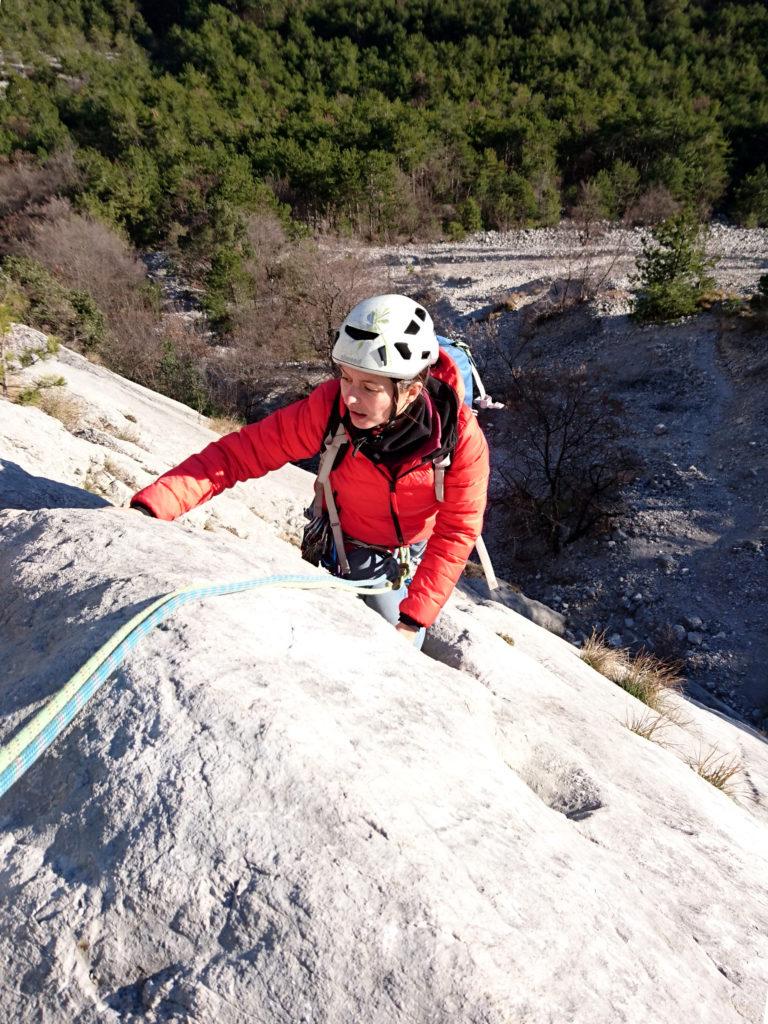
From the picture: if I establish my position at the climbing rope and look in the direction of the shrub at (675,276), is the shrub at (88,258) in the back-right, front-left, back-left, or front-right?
front-left

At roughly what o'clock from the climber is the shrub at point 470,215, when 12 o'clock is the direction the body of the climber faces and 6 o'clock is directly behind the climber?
The shrub is roughly at 5 o'clock from the climber.

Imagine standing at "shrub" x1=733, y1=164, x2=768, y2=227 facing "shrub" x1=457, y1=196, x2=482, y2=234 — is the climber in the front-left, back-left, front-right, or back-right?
front-left

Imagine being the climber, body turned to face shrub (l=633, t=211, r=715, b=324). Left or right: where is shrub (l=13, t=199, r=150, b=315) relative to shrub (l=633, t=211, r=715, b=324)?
left

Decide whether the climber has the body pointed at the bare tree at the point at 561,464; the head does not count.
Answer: no

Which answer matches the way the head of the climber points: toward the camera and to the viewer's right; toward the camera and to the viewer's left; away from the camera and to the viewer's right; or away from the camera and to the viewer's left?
toward the camera and to the viewer's left

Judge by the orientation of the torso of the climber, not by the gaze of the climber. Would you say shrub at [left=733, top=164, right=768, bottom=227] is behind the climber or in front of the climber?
behind

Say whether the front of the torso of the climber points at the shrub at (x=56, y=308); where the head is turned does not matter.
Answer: no

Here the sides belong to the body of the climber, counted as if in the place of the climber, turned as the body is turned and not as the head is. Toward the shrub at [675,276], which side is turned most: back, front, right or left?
back

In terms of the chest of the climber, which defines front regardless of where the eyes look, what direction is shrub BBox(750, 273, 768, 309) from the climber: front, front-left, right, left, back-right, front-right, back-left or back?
back
